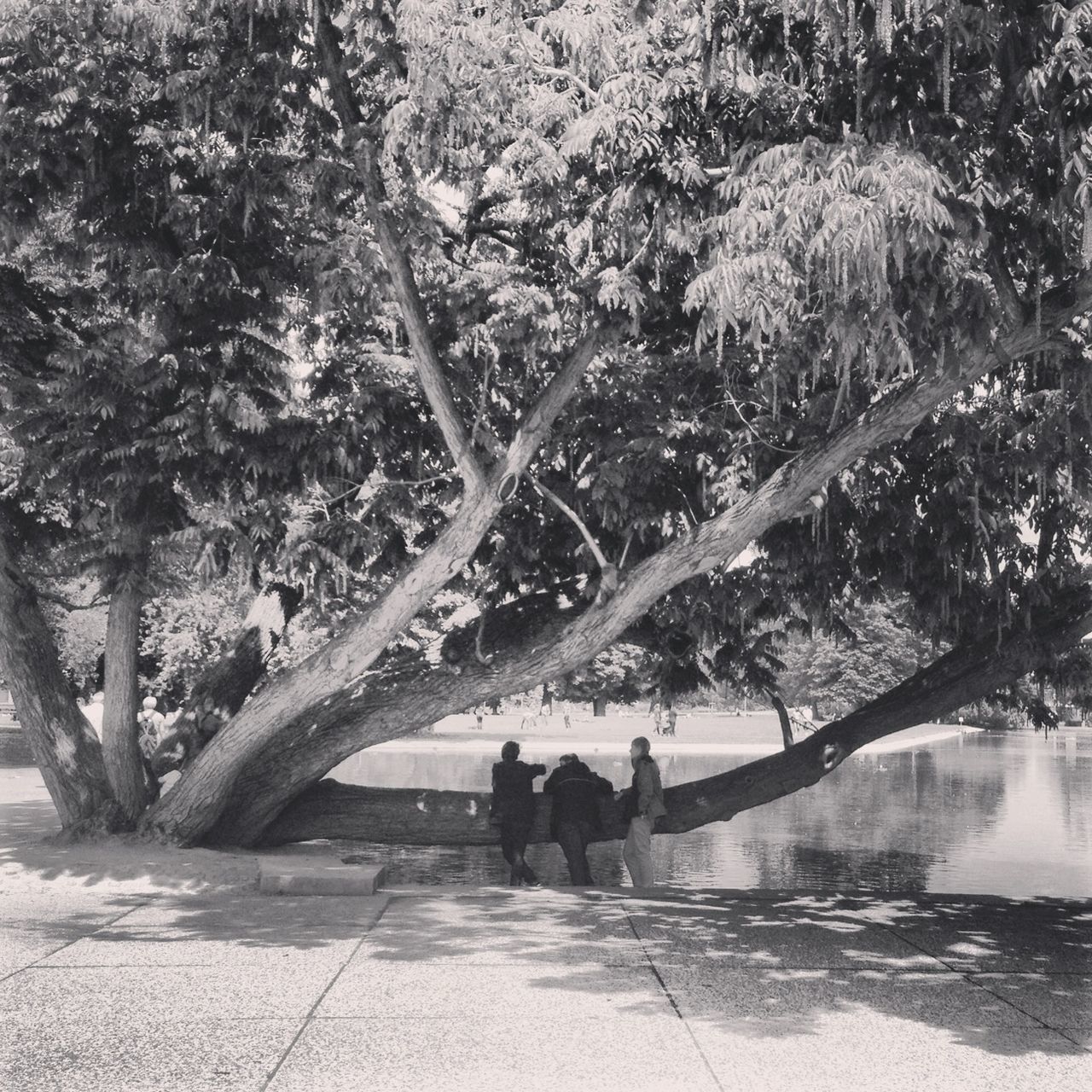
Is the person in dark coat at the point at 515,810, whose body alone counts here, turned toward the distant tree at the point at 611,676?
yes

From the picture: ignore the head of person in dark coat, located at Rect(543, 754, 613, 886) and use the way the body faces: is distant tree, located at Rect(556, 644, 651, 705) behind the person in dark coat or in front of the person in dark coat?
in front

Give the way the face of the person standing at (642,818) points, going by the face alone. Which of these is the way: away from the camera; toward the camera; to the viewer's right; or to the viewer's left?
to the viewer's left

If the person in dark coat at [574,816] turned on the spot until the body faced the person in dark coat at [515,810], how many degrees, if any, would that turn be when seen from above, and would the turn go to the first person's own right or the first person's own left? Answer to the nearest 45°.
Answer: approximately 90° to the first person's own left

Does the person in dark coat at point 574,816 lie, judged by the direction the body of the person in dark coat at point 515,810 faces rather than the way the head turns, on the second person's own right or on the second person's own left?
on the second person's own right

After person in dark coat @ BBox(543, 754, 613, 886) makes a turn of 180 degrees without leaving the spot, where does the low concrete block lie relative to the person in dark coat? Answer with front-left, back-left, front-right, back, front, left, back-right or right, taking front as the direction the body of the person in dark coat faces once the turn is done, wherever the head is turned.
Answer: front-right

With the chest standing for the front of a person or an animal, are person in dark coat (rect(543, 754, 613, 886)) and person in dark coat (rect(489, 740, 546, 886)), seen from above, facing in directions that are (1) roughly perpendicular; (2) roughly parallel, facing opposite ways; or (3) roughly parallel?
roughly parallel

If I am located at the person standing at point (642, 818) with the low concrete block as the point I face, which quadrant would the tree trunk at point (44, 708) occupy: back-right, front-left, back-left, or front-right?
front-right

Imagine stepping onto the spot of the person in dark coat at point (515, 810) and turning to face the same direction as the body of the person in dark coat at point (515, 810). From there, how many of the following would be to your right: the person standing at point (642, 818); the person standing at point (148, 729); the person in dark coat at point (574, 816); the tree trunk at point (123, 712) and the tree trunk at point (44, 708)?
2

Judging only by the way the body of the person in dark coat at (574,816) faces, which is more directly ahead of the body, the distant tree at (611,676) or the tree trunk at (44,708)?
the distant tree

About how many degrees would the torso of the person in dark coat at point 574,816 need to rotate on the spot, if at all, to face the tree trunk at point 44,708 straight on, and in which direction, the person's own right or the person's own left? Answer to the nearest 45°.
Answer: approximately 90° to the person's own left

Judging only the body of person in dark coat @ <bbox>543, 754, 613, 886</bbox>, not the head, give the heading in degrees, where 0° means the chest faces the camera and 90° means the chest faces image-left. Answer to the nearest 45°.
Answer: approximately 180°

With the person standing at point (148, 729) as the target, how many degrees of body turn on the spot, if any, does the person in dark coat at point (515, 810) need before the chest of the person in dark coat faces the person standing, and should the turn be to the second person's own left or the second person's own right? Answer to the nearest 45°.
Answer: approximately 45° to the second person's own left

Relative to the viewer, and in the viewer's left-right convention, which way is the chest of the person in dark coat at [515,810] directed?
facing away from the viewer

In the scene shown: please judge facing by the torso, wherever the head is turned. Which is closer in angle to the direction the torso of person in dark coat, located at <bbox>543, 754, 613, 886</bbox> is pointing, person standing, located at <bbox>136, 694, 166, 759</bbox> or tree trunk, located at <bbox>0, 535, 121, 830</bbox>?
the person standing
